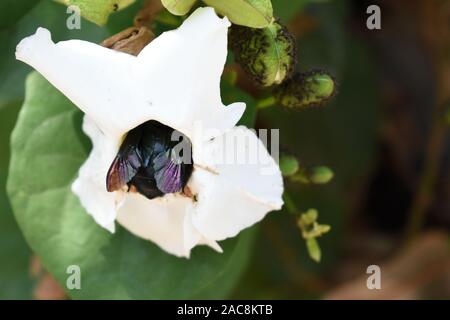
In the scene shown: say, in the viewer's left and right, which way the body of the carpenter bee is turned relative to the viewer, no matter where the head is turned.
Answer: facing away from the viewer
